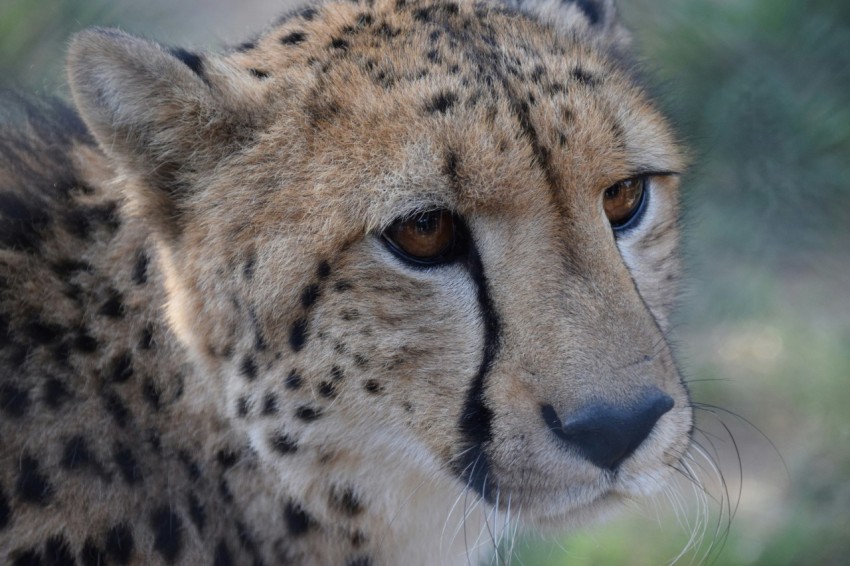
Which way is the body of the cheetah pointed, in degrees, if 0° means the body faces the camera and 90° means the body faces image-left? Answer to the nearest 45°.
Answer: approximately 315°
